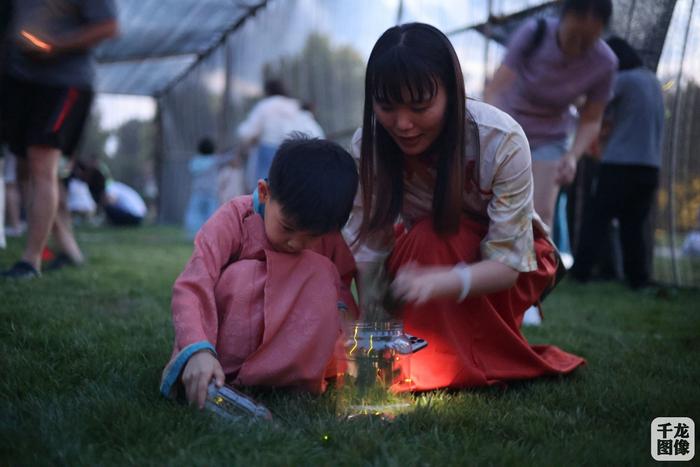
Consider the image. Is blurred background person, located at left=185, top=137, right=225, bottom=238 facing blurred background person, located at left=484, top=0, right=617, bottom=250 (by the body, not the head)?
no

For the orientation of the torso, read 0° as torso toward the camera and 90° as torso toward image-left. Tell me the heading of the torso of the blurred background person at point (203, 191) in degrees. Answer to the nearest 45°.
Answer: approximately 180°

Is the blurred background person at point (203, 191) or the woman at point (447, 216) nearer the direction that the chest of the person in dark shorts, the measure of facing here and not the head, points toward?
the woman

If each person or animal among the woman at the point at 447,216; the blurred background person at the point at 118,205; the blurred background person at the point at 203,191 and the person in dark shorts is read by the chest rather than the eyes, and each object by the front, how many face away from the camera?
1

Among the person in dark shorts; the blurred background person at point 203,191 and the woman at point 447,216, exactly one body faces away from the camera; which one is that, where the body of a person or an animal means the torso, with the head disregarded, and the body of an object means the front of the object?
the blurred background person

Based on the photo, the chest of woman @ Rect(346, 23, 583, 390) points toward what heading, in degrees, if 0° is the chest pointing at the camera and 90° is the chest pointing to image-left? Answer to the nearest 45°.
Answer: approximately 45°

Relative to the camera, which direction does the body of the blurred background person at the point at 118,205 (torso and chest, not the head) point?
to the viewer's left

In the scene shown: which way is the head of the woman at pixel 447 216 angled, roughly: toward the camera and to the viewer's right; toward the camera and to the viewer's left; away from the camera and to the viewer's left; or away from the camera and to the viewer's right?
toward the camera and to the viewer's left

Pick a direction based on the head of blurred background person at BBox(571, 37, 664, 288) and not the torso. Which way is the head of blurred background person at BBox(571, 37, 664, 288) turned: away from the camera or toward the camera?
away from the camera

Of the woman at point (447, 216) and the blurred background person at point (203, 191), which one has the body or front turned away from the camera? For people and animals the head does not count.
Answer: the blurred background person

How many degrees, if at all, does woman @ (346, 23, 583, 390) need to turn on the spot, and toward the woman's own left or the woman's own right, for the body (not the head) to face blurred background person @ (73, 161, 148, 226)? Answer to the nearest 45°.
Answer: approximately 90° to the woman's own right
